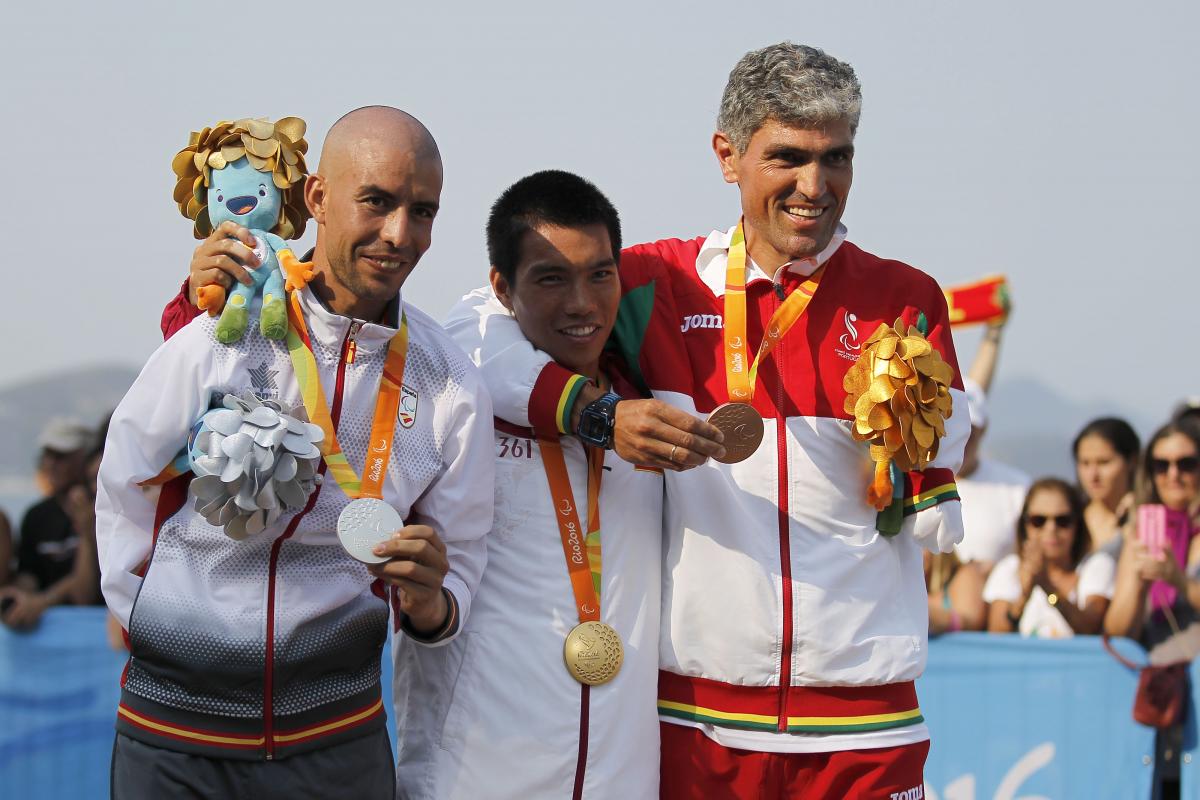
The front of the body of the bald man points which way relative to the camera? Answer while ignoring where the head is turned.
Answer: toward the camera

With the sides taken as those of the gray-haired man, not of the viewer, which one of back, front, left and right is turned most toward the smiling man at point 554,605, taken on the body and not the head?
right

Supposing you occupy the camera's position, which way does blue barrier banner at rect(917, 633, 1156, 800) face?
facing the viewer

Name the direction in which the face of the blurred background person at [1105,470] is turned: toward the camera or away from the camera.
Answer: toward the camera

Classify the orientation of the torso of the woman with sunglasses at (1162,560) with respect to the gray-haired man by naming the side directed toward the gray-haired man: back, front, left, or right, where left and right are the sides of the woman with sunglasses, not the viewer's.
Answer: front

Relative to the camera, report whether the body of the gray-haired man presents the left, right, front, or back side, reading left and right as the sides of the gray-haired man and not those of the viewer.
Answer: front

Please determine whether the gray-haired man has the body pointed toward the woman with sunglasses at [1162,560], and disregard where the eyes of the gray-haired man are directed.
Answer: no

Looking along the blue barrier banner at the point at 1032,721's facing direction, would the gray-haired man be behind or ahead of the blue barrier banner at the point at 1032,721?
ahead

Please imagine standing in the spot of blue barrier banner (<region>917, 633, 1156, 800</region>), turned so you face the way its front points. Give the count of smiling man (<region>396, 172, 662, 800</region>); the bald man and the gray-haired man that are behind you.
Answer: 0

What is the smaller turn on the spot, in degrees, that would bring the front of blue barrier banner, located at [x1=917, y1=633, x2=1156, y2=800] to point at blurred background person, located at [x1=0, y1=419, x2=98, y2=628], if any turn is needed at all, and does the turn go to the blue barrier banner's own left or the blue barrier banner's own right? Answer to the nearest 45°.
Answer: approximately 90° to the blue barrier banner's own right

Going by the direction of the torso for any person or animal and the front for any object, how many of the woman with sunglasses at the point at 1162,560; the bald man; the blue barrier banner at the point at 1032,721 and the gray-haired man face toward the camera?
4

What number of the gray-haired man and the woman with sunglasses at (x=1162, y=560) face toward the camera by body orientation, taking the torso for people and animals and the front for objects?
2

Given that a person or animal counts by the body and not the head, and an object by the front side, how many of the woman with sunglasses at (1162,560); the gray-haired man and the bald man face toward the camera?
3

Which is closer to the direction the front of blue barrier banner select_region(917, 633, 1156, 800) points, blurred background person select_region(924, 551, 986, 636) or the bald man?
the bald man

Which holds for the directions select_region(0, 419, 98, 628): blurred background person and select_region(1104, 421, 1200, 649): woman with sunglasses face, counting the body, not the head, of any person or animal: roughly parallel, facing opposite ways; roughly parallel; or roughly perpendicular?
roughly parallel

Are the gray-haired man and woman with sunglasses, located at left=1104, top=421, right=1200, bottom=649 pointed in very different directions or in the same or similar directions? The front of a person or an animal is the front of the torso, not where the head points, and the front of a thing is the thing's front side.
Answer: same or similar directions

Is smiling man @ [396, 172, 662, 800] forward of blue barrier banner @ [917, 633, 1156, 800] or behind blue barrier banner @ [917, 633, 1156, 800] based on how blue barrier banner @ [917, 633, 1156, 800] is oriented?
forward

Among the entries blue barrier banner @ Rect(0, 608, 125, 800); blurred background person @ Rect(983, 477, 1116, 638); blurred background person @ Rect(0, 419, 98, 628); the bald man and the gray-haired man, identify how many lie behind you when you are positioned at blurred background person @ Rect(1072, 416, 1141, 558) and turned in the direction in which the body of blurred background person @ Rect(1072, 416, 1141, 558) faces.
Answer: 0

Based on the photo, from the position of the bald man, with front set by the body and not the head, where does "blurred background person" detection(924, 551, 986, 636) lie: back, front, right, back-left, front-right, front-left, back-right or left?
back-left

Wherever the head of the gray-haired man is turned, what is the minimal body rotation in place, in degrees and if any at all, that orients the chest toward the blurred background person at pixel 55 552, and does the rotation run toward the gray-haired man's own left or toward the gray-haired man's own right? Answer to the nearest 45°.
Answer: approximately 135° to the gray-haired man's own right

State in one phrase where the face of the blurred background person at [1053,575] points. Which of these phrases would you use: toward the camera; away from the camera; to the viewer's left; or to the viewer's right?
toward the camera

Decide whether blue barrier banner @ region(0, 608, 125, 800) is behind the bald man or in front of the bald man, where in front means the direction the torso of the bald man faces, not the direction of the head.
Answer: behind
